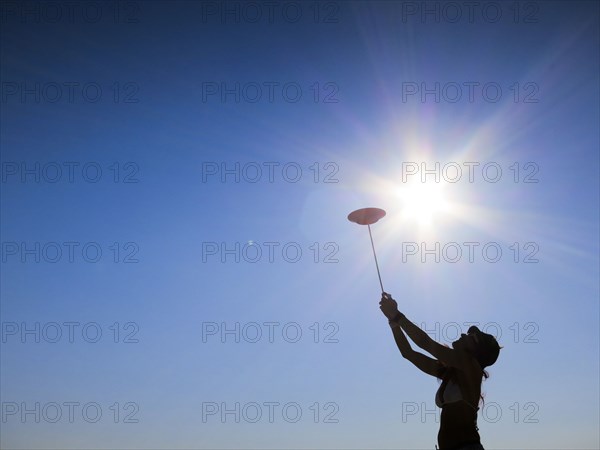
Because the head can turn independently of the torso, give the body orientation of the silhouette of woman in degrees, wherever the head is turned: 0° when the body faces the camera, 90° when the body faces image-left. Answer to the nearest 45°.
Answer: approximately 90°
